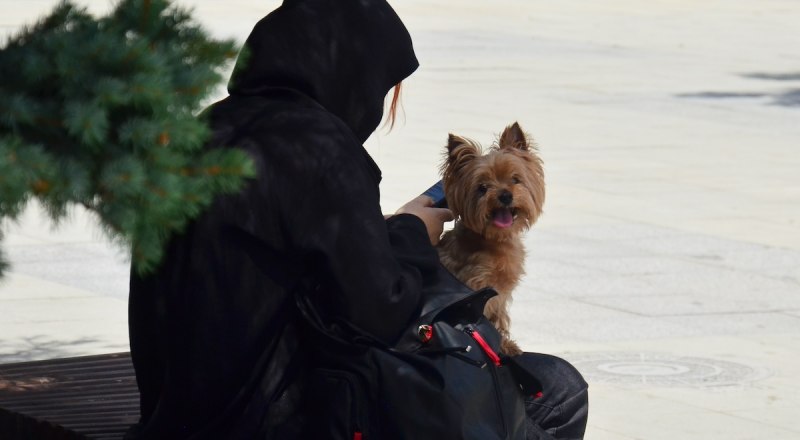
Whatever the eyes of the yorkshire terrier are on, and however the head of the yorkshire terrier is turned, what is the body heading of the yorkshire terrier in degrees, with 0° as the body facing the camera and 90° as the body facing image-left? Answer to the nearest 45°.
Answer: approximately 315°

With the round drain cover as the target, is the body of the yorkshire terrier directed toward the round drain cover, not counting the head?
no

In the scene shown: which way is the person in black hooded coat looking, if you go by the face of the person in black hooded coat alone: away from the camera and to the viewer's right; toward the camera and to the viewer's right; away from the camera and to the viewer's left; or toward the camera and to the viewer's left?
away from the camera and to the viewer's right

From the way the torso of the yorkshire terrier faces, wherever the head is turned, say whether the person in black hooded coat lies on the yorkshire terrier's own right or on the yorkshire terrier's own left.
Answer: on the yorkshire terrier's own right

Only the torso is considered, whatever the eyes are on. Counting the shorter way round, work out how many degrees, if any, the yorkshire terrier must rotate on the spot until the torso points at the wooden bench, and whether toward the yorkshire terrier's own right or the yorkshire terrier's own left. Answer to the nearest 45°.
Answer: approximately 135° to the yorkshire terrier's own right
